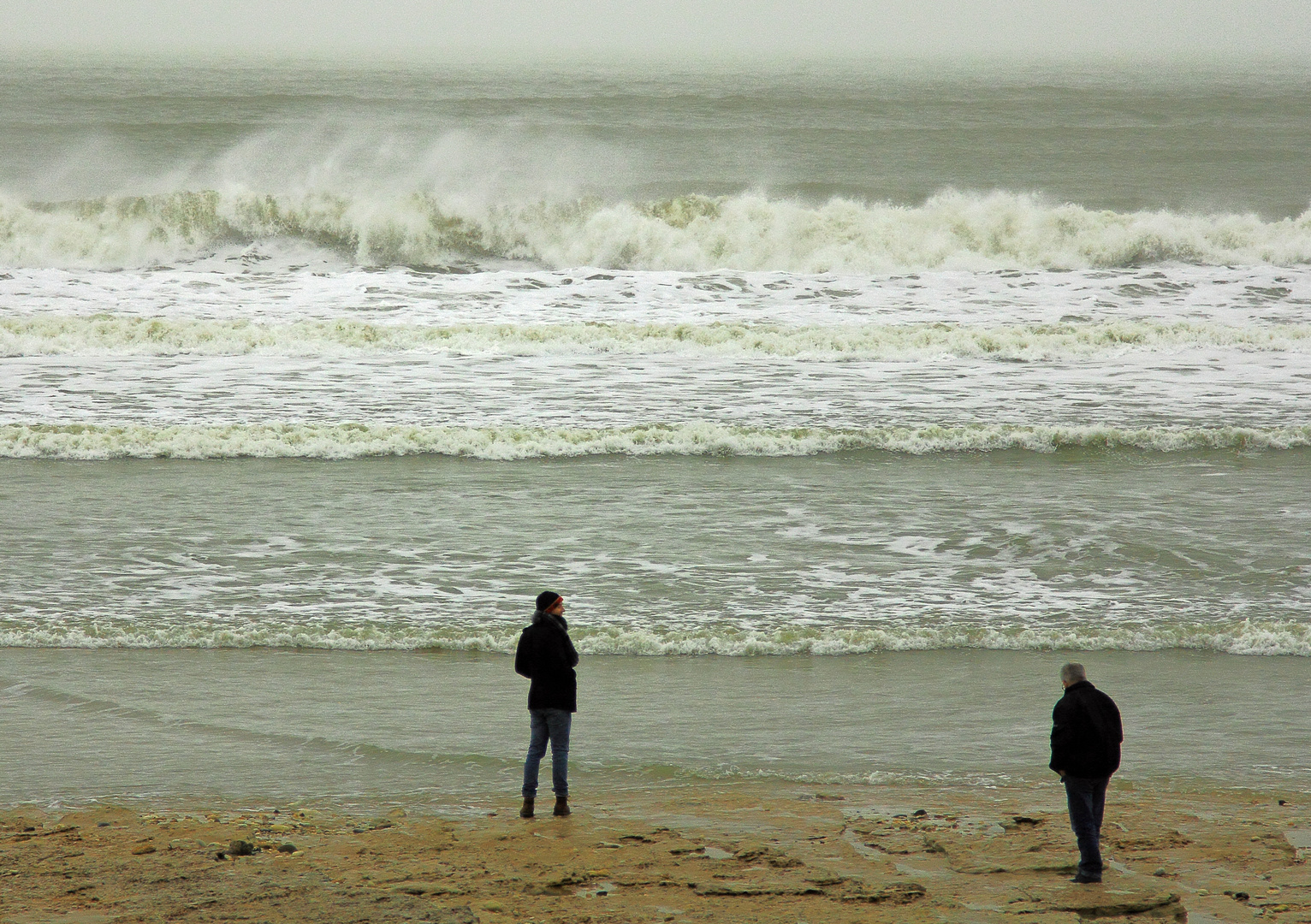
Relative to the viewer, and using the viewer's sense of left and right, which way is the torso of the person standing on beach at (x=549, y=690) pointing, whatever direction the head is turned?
facing away from the viewer and to the right of the viewer

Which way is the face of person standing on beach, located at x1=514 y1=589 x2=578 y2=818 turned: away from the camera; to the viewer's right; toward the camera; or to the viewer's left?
to the viewer's right

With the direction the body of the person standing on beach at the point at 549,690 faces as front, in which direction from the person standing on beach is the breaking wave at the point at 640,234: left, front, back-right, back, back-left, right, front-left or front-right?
front-left

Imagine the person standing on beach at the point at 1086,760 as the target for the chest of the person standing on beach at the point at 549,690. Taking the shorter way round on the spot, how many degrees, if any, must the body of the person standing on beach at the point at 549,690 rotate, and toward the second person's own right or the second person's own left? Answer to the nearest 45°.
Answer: approximately 90° to the second person's own right

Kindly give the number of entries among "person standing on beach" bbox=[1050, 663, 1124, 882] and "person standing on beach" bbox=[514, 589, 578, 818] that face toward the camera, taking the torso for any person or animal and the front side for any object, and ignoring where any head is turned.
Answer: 0

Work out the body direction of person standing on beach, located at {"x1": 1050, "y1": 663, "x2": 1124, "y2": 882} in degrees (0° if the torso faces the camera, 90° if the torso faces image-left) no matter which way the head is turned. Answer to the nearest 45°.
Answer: approximately 135°

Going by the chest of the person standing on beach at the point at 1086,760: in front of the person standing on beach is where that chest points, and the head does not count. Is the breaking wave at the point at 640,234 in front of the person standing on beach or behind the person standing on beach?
in front
